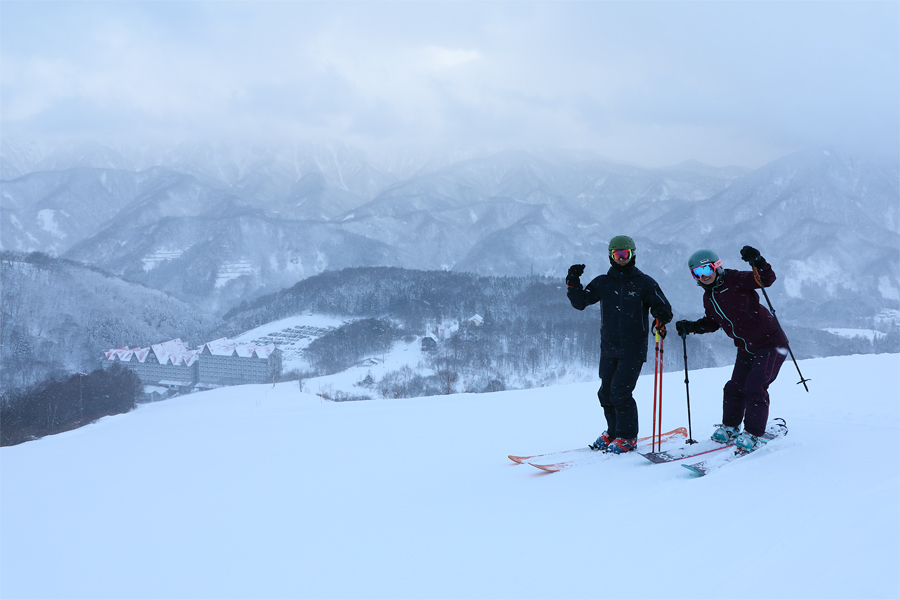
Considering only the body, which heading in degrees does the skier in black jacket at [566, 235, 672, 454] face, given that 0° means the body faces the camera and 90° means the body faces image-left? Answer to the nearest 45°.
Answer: approximately 0°

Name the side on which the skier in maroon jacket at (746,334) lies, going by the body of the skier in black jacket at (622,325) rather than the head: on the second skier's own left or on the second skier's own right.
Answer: on the second skier's own left

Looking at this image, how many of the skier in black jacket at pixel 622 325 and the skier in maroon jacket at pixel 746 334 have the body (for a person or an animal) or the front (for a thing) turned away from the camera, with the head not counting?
0

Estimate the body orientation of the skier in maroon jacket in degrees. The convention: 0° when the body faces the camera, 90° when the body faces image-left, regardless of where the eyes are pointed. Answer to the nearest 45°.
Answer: approximately 45°
